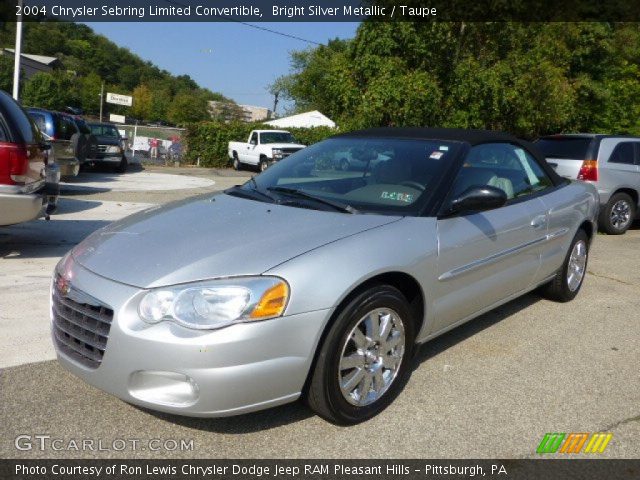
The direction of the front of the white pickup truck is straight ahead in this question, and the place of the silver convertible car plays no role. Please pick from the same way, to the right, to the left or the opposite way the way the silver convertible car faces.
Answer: to the right

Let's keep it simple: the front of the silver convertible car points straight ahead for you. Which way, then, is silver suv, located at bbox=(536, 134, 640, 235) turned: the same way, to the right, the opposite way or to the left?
the opposite way

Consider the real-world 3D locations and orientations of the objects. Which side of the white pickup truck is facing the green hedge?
back

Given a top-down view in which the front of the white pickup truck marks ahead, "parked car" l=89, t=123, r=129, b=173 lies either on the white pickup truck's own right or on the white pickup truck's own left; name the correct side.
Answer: on the white pickup truck's own right

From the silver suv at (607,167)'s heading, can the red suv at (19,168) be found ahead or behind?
behind

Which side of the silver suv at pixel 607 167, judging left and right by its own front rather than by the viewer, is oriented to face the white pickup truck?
left

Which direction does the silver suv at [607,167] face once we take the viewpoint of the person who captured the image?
facing away from the viewer and to the right of the viewer
